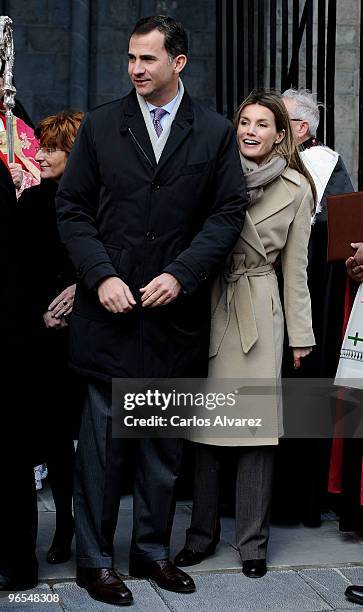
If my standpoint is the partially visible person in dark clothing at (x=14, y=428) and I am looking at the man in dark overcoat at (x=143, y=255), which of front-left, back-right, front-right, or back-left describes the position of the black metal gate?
front-left

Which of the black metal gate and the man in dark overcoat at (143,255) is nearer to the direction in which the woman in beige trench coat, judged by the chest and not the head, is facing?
the man in dark overcoat

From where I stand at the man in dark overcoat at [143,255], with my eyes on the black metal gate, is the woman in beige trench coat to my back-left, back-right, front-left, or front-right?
front-right

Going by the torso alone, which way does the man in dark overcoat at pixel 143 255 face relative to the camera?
toward the camera

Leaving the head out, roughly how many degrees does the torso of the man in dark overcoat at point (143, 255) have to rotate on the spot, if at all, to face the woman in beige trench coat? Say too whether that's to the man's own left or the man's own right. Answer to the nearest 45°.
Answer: approximately 135° to the man's own left

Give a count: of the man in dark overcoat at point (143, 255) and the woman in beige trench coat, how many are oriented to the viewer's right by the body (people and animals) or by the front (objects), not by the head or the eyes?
0

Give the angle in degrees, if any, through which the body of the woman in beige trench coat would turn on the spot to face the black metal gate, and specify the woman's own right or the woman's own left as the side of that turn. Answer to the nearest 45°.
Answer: approximately 135° to the woman's own right

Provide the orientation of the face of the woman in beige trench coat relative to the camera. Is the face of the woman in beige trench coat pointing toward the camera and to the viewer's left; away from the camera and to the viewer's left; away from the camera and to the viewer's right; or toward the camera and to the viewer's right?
toward the camera and to the viewer's left

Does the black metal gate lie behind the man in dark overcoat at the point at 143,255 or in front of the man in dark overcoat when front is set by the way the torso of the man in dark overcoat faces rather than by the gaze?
behind
